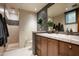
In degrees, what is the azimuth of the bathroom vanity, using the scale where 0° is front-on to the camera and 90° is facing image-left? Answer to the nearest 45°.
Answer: approximately 45°

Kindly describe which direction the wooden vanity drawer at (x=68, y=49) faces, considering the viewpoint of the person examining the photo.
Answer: facing the viewer and to the left of the viewer
